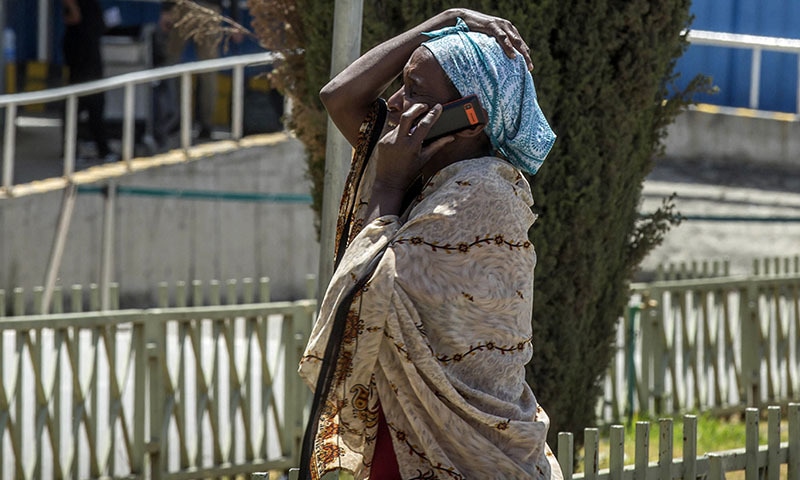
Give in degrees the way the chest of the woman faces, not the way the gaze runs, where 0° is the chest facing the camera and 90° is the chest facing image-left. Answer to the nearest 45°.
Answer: approximately 90°

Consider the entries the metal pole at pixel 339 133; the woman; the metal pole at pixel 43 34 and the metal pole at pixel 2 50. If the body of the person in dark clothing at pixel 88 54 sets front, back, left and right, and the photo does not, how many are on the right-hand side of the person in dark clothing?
2
